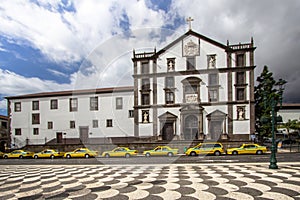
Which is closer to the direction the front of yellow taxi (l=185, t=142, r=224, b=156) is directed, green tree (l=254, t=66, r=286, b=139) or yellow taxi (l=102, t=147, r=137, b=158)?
the yellow taxi

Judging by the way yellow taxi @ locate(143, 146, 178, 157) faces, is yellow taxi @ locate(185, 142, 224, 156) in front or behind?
behind

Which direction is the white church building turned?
toward the camera

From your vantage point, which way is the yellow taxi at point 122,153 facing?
to the viewer's left

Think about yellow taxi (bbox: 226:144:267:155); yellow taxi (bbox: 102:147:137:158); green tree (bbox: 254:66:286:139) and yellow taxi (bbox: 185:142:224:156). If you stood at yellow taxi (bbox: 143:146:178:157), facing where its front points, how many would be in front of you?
1

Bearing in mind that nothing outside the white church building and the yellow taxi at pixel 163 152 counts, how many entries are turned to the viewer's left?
1

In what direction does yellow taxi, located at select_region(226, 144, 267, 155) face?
to the viewer's left

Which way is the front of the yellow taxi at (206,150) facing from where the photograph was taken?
facing to the left of the viewer

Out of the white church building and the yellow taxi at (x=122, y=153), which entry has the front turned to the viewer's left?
the yellow taxi

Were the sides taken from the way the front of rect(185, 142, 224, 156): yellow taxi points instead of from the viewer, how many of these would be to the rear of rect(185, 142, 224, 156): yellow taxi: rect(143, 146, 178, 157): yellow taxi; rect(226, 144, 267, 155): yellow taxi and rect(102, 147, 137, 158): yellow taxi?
1

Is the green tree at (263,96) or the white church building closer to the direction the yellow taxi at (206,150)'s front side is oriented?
the white church building

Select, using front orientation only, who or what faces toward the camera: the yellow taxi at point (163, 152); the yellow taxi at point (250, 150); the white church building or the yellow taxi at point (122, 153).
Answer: the white church building

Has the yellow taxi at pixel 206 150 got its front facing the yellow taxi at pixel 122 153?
yes

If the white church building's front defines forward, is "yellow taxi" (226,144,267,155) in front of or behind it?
in front

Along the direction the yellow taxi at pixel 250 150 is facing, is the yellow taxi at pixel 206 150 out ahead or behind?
ahead

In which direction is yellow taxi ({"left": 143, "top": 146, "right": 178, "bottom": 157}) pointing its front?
to the viewer's left
